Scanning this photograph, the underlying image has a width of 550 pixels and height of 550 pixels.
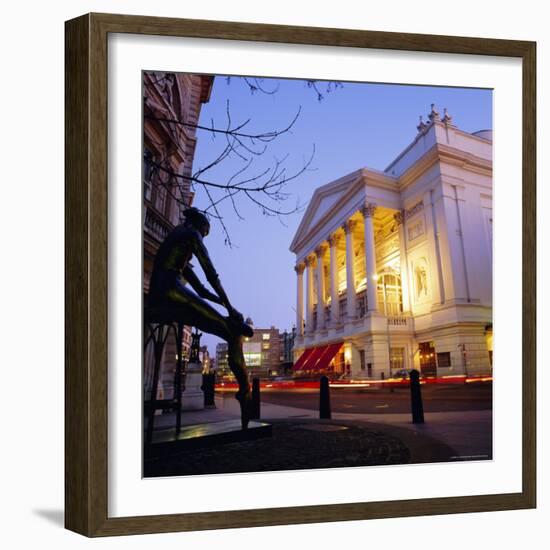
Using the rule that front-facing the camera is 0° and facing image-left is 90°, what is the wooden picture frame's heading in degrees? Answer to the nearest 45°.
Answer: approximately 315°
